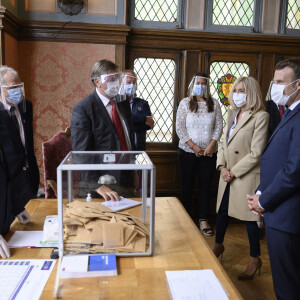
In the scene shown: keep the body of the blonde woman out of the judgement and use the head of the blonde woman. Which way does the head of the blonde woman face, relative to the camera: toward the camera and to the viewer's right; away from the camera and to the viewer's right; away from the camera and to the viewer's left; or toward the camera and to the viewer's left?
toward the camera and to the viewer's left

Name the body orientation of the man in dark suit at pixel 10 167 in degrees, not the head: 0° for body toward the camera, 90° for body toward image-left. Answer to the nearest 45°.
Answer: approximately 315°

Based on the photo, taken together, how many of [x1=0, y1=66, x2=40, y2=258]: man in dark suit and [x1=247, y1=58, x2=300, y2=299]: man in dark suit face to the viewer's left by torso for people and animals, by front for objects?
1

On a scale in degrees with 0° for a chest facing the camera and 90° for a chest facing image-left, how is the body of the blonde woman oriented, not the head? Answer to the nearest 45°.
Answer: approximately 45°

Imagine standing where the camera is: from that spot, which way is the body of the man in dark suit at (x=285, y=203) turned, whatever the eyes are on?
to the viewer's left

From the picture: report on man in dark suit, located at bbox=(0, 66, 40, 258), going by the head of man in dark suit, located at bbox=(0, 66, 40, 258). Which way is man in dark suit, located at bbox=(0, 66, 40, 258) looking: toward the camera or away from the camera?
toward the camera

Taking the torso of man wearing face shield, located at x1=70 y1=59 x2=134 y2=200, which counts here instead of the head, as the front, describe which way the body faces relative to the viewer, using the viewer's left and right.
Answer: facing the viewer and to the right of the viewer

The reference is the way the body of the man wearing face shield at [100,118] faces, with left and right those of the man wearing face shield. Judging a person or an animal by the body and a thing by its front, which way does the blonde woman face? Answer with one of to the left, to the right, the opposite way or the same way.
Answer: to the right

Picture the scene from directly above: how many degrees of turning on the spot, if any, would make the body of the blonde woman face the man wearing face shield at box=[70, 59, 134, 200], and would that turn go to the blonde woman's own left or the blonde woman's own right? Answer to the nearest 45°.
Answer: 0° — they already face them

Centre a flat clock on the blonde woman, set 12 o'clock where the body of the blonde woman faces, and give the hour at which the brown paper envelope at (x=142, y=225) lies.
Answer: The brown paper envelope is roughly at 11 o'clock from the blonde woman.

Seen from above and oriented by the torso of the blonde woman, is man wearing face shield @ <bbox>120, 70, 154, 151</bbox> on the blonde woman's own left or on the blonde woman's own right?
on the blonde woman's own right

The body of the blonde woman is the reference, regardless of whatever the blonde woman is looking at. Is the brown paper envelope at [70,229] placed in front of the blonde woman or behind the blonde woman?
in front

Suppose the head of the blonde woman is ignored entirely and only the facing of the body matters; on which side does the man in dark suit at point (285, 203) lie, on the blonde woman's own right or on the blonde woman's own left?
on the blonde woman's own left

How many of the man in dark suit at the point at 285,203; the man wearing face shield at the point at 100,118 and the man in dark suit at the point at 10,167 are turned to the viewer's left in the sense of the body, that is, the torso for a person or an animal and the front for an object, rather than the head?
1

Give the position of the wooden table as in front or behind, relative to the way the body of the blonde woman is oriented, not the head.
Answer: in front

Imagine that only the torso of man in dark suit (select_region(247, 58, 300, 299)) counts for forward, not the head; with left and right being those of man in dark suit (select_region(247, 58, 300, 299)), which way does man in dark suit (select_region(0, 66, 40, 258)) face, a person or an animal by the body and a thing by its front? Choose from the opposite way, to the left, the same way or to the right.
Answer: the opposite way
